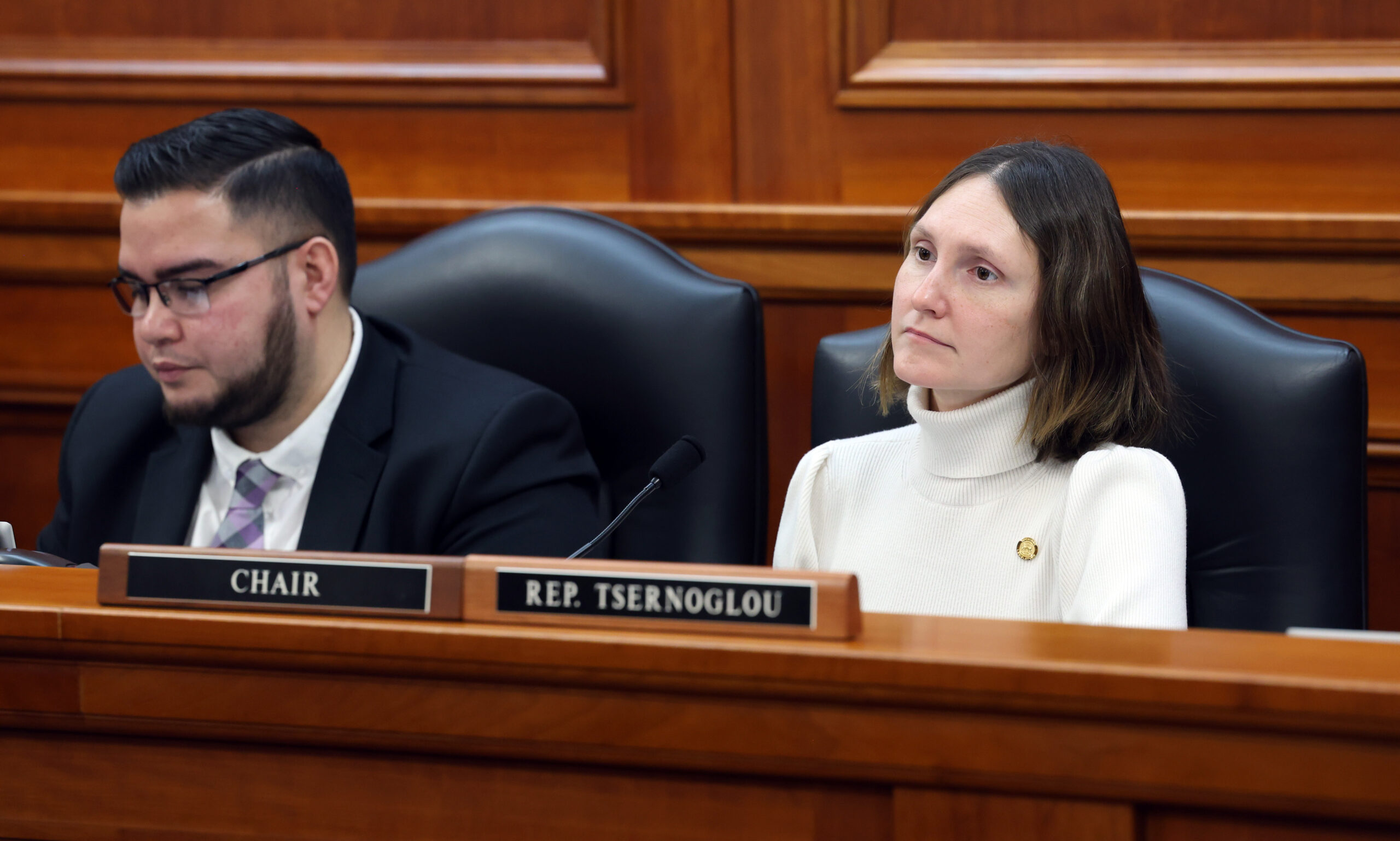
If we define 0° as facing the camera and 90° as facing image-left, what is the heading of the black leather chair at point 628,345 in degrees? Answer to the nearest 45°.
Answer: approximately 0°

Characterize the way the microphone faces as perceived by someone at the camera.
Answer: facing to the right of the viewer

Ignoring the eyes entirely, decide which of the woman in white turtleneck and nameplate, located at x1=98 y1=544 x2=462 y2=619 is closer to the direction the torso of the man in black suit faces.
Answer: the nameplate

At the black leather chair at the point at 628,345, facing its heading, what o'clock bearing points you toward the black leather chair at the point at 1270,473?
the black leather chair at the point at 1270,473 is roughly at 10 o'clock from the black leather chair at the point at 628,345.
